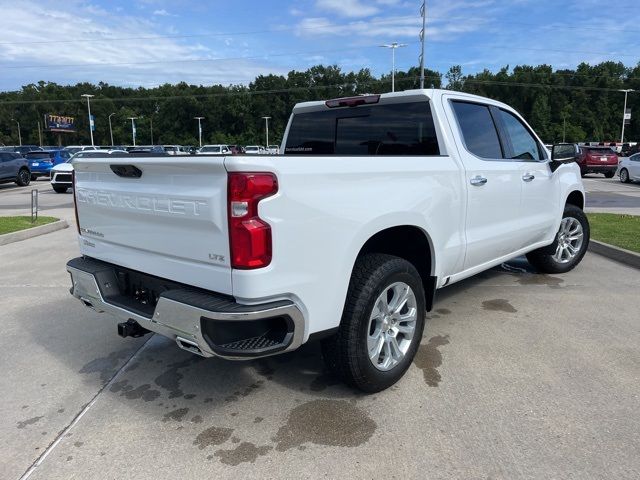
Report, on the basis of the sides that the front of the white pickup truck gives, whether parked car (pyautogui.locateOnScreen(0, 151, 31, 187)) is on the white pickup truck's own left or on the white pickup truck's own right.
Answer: on the white pickup truck's own left

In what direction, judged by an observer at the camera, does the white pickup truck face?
facing away from the viewer and to the right of the viewer

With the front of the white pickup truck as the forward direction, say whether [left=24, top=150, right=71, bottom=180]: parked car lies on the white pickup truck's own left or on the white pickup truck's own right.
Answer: on the white pickup truck's own left

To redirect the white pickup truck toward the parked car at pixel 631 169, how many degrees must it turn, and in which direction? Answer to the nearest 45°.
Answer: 0° — it already faces it

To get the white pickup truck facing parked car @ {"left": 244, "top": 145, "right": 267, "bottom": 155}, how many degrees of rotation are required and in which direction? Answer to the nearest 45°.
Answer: approximately 45° to its left

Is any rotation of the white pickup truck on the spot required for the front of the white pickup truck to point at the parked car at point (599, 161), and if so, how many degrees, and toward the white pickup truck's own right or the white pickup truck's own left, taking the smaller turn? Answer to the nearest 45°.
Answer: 0° — it already faces it

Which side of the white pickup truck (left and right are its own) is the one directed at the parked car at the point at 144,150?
left
